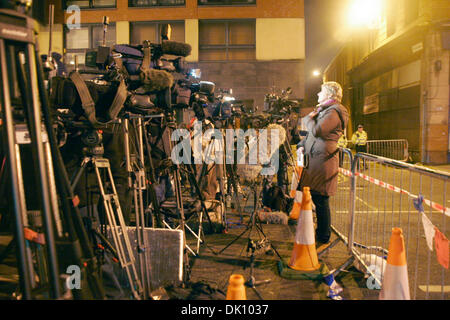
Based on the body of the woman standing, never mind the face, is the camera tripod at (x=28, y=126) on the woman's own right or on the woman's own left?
on the woman's own left

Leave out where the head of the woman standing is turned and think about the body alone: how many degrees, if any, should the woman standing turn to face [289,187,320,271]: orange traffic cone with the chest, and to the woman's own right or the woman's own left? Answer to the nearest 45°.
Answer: approximately 90° to the woman's own left

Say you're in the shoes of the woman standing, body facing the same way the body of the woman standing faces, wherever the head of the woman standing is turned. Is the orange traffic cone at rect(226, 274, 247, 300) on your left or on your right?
on your left

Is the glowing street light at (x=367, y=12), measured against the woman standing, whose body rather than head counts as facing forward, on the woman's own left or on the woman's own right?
on the woman's own right

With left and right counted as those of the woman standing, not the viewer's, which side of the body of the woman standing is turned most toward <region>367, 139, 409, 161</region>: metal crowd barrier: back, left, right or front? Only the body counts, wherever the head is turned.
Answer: right

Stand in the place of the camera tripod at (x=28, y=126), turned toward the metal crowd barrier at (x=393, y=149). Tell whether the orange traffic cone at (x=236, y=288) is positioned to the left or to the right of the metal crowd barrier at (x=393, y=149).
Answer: right

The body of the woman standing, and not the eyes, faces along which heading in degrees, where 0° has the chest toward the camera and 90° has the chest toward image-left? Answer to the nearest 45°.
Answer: approximately 90°
